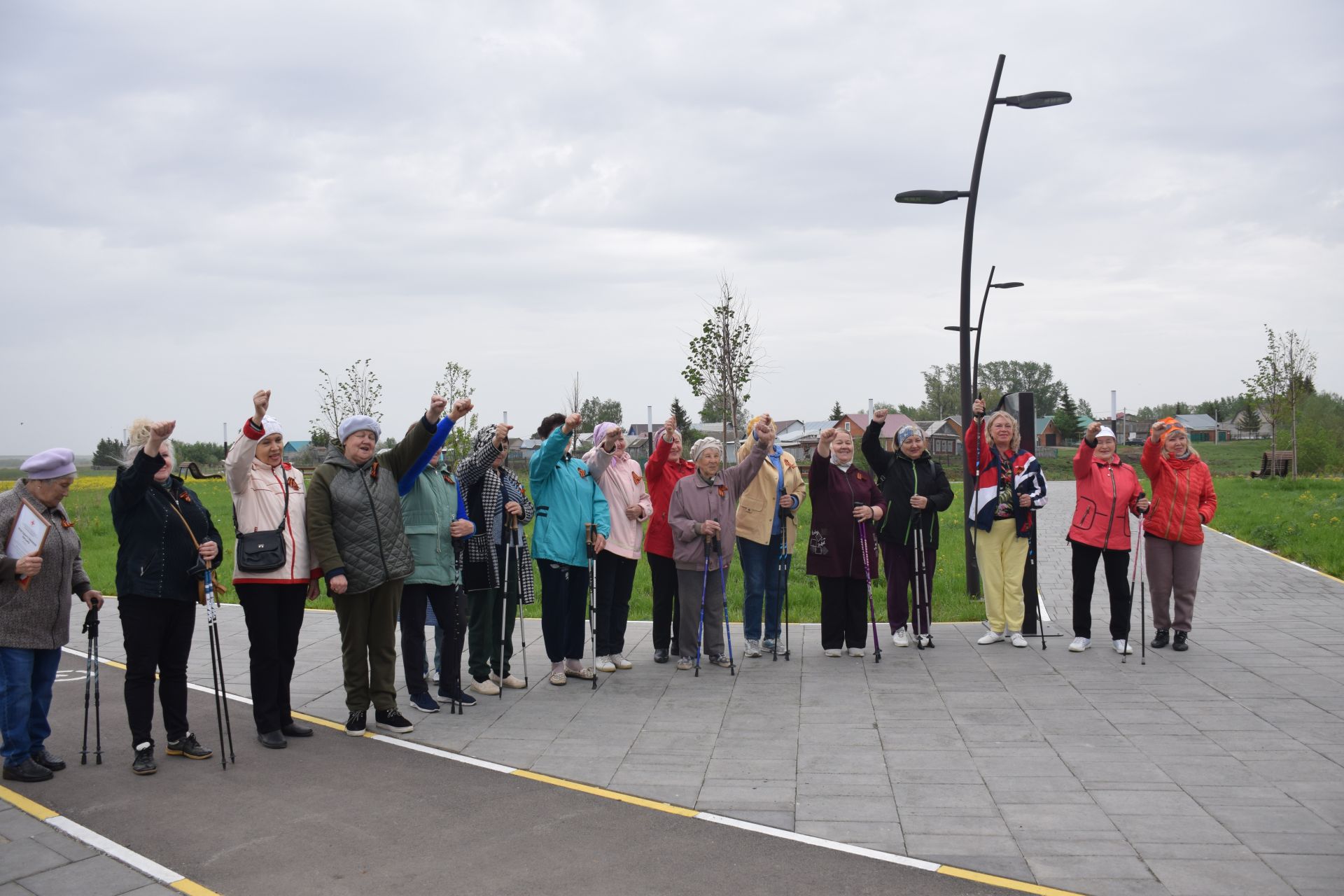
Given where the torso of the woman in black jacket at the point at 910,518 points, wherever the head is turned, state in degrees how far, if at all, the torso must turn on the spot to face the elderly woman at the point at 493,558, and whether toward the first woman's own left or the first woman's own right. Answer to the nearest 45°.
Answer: approximately 45° to the first woman's own right

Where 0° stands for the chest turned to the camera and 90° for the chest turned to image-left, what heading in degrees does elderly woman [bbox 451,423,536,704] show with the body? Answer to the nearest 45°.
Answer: approximately 315°

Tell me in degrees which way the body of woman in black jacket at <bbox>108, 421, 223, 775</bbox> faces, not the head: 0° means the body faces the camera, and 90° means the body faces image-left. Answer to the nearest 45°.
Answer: approximately 315°

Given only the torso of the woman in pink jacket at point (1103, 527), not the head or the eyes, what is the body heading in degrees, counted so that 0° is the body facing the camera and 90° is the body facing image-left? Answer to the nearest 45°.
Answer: approximately 0°
